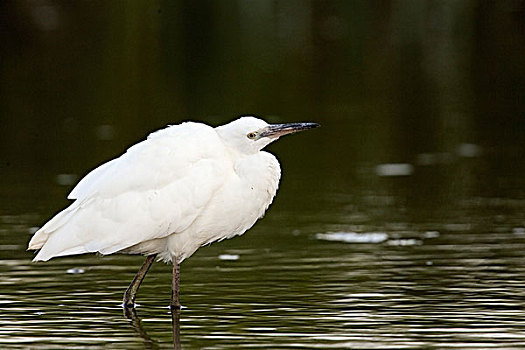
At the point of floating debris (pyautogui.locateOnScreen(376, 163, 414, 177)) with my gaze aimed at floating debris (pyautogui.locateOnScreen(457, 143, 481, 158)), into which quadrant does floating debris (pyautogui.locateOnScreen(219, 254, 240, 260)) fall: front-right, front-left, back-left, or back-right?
back-right

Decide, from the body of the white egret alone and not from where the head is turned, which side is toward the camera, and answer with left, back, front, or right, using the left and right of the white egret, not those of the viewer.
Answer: right

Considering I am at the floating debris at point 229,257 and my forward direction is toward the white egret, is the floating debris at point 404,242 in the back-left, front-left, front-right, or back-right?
back-left

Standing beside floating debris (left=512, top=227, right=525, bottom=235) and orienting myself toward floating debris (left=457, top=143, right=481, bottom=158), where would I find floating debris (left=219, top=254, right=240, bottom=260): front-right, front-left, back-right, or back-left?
back-left

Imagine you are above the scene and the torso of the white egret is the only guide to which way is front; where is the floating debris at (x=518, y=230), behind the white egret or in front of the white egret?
in front

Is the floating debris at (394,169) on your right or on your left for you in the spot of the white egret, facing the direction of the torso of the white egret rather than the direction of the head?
on your left

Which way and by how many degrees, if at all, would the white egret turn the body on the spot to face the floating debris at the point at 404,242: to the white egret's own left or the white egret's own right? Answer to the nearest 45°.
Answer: approximately 45° to the white egret's own left

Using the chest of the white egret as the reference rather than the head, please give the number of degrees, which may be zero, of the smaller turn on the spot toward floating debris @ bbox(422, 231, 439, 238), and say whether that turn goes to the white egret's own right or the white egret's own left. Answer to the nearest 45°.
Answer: approximately 45° to the white egret's own left
